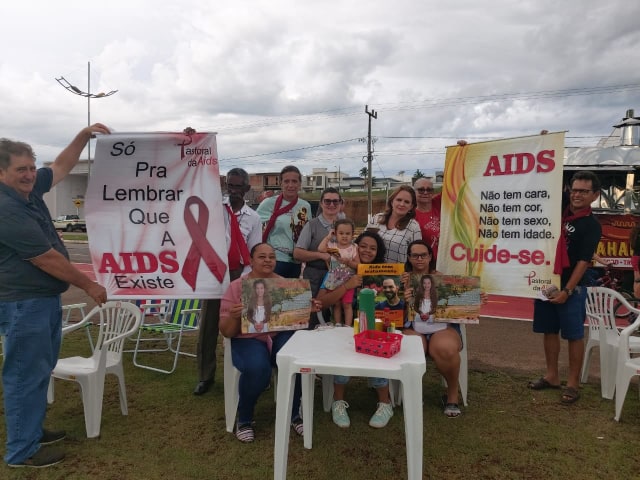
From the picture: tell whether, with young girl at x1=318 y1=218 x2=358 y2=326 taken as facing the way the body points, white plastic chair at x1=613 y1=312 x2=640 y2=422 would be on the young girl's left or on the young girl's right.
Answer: on the young girl's left

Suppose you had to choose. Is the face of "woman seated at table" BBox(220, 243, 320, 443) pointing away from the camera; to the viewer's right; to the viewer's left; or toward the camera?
toward the camera

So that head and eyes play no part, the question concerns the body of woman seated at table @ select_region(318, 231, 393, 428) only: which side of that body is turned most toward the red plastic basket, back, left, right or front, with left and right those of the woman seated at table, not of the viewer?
front

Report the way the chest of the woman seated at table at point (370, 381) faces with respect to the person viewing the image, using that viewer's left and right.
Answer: facing the viewer

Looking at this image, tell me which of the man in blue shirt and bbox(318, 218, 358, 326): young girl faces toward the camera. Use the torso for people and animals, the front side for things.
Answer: the young girl

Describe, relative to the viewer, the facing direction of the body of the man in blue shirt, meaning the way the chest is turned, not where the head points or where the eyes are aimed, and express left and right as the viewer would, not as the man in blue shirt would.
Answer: facing to the right of the viewer

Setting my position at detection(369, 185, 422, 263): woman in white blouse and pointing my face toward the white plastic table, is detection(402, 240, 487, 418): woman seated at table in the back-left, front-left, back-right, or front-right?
front-left

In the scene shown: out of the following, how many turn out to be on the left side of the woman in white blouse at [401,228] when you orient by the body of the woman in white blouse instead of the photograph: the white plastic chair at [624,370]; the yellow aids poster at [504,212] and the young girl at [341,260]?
2

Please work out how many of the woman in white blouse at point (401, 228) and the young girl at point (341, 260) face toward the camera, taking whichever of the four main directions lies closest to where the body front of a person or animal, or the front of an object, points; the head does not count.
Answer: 2

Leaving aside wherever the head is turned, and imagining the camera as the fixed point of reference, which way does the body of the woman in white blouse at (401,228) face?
toward the camera

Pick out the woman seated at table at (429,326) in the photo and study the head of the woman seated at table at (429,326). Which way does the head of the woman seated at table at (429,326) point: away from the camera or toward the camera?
toward the camera

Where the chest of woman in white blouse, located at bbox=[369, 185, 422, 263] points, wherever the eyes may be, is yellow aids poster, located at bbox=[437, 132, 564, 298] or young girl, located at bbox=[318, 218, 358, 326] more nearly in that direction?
the young girl

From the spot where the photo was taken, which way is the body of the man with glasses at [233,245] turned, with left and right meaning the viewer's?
facing the viewer and to the left of the viewer
